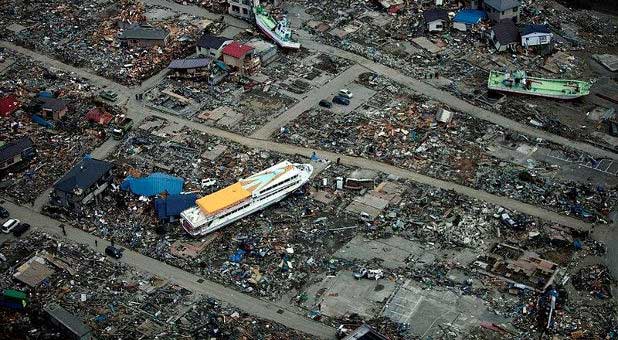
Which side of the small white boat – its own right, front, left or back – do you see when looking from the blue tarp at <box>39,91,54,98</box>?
left

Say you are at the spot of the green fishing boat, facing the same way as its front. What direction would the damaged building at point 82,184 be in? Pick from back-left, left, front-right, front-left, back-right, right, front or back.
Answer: back-right

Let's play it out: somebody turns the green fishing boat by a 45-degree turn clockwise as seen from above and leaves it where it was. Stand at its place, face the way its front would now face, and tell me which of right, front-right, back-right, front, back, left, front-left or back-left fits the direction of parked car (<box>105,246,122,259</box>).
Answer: right

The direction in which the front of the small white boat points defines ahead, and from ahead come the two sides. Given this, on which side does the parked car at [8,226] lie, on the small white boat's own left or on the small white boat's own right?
on the small white boat's own left

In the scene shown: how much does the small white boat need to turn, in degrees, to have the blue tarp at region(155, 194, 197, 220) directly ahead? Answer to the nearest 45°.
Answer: approximately 135° to its left

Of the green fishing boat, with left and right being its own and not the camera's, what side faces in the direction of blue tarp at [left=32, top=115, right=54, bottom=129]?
back

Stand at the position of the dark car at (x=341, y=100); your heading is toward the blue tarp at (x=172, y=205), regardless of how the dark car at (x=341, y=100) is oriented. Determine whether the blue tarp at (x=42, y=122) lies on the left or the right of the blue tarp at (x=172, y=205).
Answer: right

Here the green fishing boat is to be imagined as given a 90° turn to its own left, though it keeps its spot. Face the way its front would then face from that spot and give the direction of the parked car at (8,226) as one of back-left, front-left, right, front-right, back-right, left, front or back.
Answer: back-left

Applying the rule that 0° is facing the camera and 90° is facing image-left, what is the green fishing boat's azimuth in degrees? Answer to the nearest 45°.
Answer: approximately 270°

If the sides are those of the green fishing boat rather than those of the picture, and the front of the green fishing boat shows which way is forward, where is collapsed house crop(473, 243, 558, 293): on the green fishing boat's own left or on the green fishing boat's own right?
on the green fishing boat's own right

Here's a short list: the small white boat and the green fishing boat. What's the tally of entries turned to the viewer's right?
1
